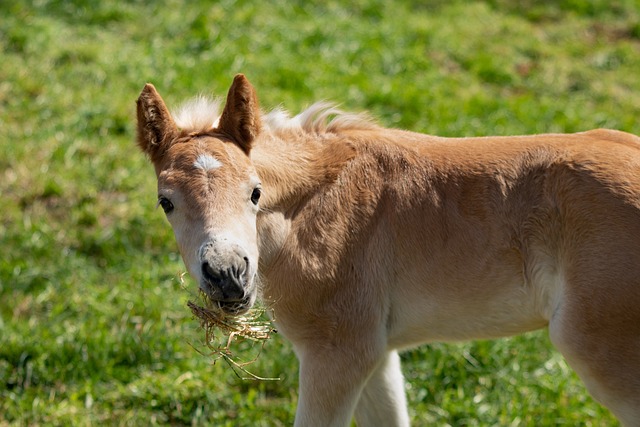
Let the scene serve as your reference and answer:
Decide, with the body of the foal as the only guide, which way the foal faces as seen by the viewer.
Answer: to the viewer's left
